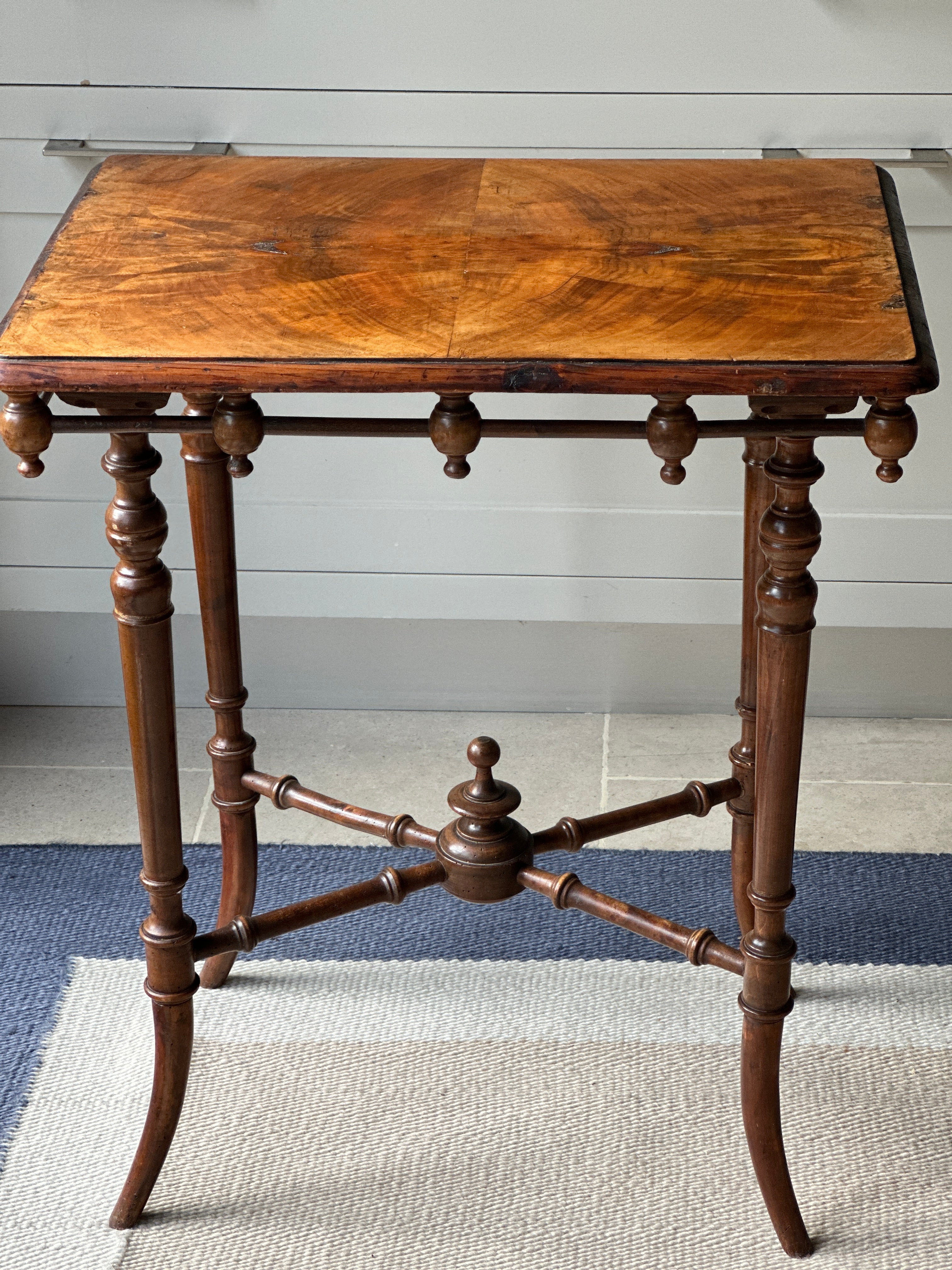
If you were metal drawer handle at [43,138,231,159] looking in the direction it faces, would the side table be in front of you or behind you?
in front

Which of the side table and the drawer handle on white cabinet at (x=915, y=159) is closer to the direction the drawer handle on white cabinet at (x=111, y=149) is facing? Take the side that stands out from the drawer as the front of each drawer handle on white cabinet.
the side table

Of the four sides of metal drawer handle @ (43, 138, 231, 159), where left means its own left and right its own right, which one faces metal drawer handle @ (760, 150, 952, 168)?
left

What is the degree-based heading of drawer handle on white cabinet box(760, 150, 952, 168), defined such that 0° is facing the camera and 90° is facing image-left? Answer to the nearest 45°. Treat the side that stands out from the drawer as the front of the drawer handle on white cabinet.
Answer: approximately 0°

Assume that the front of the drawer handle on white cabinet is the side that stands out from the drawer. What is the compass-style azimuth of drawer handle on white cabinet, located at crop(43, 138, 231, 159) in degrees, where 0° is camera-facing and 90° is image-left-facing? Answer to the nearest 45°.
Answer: approximately 0°

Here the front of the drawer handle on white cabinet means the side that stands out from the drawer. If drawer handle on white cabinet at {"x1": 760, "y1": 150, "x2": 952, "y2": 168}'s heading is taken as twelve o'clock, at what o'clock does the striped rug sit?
The striped rug is roughly at 1 o'clock from the drawer handle on white cabinet.

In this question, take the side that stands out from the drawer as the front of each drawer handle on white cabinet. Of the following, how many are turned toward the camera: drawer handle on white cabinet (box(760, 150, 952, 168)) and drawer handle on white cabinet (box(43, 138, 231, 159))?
2

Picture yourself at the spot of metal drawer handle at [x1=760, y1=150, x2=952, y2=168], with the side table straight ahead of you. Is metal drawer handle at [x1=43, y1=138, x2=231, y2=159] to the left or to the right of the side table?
right

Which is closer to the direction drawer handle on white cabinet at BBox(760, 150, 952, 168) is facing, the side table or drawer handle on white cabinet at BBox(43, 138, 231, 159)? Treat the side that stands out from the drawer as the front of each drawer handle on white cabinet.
the side table

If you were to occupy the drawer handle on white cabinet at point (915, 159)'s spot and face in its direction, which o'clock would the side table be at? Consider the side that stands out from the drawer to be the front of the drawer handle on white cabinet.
The side table is roughly at 1 o'clock from the drawer handle on white cabinet.
